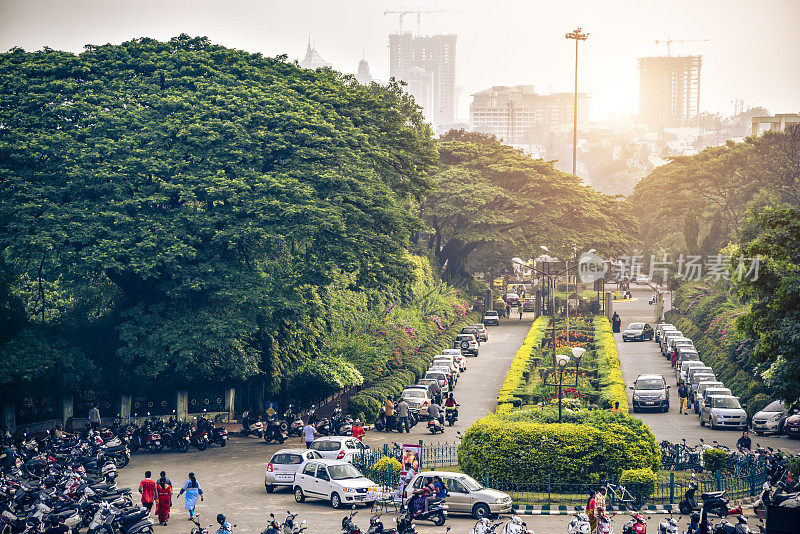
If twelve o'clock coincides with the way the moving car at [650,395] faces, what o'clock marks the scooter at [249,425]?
The scooter is roughly at 2 o'clock from the moving car.

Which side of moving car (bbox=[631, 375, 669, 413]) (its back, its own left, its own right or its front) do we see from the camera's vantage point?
front

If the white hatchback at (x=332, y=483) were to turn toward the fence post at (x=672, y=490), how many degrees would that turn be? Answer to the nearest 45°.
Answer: approximately 45° to its left

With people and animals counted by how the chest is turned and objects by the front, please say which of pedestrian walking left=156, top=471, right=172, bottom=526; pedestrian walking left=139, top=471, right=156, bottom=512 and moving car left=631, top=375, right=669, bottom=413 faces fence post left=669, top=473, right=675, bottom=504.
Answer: the moving car

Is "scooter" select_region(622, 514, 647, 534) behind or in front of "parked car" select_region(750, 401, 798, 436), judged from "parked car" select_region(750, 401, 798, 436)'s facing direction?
in front

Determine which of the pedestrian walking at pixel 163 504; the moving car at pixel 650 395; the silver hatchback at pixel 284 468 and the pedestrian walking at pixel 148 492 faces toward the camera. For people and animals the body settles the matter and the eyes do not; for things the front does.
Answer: the moving car

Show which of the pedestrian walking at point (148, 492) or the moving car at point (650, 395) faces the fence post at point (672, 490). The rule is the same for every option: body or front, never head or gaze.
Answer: the moving car

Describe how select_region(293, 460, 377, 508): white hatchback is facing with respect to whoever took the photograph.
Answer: facing the viewer and to the right of the viewer

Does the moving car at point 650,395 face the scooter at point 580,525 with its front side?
yes

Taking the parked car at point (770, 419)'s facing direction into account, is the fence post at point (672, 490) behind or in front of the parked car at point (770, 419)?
in front

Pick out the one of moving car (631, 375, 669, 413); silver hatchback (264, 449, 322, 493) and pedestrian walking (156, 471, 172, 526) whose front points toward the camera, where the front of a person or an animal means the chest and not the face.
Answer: the moving car

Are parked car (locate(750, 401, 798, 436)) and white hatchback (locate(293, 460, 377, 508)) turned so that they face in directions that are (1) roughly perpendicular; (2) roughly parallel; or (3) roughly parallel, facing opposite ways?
roughly perpendicular
